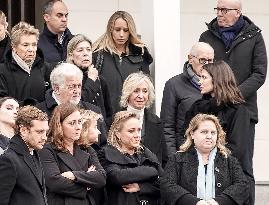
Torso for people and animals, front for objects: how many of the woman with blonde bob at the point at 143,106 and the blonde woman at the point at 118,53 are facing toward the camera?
2

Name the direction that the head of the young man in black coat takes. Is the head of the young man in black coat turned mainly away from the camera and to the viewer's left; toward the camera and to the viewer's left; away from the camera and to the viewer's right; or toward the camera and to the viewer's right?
toward the camera and to the viewer's right

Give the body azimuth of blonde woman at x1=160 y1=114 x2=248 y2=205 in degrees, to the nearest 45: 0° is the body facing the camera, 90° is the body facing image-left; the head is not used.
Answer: approximately 0°

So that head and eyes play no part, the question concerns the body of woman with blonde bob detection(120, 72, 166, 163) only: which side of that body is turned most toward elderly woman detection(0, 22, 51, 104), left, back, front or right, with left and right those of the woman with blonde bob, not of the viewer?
right

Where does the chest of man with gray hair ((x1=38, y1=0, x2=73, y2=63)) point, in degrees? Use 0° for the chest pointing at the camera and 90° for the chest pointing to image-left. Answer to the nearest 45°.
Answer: approximately 315°
